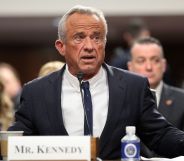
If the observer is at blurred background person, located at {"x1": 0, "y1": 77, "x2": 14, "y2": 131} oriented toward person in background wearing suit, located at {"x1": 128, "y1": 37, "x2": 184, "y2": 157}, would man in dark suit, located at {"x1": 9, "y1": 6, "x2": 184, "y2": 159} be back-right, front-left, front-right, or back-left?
front-right

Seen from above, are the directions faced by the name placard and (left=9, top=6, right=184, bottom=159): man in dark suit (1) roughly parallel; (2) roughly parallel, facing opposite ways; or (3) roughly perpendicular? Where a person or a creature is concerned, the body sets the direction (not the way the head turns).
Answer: roughly parallel

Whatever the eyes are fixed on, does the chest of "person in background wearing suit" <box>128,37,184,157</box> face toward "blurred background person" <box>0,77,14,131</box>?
no

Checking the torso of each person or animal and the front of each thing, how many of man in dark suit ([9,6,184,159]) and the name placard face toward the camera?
2

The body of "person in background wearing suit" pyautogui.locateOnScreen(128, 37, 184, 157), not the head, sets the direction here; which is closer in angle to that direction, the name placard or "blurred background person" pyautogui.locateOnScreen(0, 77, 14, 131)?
the name placard

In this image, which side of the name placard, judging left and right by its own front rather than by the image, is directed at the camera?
front

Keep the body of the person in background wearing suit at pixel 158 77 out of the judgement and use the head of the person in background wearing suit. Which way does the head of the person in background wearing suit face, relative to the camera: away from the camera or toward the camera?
toward the camera

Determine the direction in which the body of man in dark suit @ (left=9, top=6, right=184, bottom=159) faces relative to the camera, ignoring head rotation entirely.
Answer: toward the camera

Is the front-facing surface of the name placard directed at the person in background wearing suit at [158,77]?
no

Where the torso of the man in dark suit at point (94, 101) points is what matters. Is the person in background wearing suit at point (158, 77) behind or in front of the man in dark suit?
behind

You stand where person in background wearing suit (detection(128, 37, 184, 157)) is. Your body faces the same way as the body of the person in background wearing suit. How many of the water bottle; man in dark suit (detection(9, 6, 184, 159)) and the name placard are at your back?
0

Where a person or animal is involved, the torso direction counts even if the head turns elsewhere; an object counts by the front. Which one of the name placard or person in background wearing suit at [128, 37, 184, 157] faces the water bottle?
the person in background wearing suit

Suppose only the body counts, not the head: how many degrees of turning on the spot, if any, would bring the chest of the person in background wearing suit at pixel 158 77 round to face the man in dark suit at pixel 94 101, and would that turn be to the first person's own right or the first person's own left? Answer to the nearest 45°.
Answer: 0° — they already face them

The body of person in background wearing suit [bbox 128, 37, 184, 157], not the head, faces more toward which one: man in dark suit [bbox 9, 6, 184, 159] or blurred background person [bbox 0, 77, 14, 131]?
the man in dark suit

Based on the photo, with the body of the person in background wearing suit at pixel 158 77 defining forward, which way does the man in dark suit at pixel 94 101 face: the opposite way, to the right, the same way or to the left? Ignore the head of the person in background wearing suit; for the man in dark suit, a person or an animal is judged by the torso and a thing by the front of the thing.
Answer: the same way
